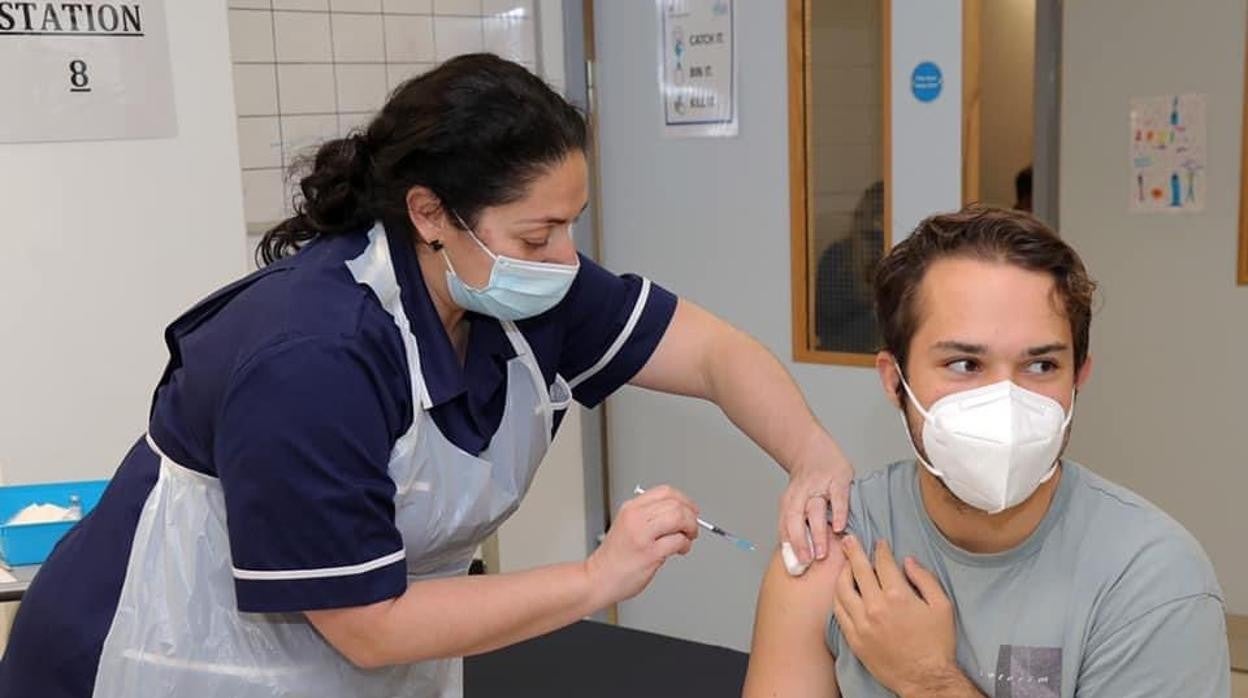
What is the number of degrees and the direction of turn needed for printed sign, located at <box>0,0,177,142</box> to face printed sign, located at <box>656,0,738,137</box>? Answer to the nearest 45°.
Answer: approximately 90° to its left

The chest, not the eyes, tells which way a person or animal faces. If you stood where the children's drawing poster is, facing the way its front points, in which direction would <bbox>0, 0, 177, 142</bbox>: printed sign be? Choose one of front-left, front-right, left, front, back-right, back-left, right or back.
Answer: front-right

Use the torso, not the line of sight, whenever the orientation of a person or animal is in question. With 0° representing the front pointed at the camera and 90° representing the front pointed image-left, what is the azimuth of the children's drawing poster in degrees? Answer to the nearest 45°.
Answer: approximately 0°

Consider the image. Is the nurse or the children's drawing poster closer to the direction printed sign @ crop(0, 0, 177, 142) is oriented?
the nurse

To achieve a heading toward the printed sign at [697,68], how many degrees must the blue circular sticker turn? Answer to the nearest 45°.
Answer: approximately 135° to its right

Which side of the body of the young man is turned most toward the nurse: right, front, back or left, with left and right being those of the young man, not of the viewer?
right

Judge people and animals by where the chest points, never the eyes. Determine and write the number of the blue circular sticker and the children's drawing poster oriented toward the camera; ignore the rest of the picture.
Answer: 2

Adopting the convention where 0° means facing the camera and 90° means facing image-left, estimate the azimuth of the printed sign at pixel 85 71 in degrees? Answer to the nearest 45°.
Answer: approximately 0°

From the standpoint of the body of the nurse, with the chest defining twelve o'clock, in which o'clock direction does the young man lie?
The young man is roughly at 11 o'clock from the nurse.
